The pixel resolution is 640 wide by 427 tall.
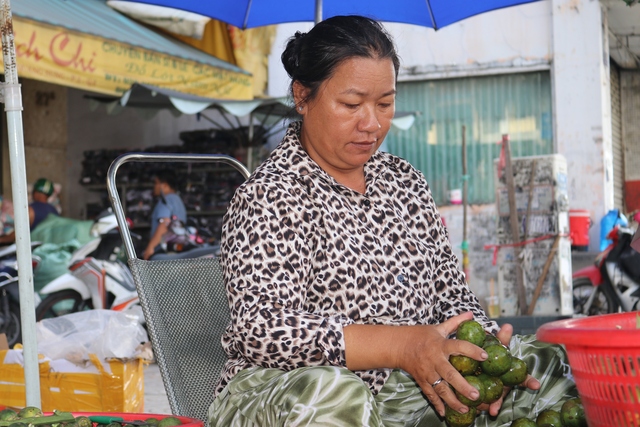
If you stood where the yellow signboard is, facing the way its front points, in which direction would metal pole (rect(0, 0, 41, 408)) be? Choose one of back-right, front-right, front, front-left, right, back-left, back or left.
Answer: front-right

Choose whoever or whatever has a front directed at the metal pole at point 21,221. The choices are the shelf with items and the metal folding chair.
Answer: the shelf with items

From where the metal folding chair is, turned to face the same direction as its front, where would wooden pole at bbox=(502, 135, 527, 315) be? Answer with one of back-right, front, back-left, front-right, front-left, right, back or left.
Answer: left

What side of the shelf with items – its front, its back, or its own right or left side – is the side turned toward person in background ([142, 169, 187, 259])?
front

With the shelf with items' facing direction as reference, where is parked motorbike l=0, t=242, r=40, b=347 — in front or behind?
in front

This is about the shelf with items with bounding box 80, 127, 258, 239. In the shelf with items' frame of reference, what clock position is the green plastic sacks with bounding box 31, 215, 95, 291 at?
The green plastic sacks is roughly at 1 o'clock from the shelf with items.

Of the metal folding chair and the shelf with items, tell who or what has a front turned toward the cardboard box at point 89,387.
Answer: the shelf with items

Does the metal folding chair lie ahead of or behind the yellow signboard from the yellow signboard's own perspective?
ahead

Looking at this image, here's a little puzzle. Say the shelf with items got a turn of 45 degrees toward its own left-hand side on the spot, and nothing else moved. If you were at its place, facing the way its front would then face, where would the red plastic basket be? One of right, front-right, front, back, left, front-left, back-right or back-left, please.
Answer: front-right

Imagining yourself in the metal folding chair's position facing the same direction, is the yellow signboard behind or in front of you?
behind

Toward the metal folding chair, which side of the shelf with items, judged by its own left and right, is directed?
front

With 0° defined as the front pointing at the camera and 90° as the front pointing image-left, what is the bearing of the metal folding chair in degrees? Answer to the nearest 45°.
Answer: approximately 315°
